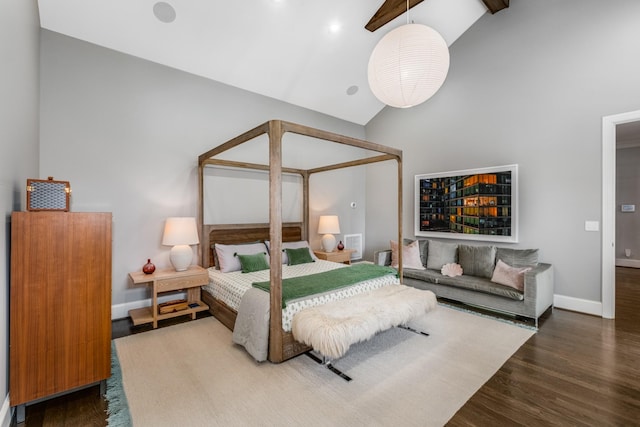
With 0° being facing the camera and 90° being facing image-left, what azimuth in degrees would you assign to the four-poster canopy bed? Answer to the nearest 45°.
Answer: approximately 315°

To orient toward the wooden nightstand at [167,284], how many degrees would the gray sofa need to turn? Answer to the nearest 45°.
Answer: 0° — it already faces it

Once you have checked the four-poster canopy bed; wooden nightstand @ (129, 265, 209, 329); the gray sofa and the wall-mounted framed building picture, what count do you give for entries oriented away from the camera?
0

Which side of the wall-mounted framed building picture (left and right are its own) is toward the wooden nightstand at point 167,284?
front

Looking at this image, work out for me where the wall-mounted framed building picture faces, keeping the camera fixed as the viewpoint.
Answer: facing the viewer and to the left of the viewer

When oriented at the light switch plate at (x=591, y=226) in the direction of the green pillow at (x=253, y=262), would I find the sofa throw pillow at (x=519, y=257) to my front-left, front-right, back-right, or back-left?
front-right

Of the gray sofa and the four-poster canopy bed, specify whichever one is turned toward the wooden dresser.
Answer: the gray sofa

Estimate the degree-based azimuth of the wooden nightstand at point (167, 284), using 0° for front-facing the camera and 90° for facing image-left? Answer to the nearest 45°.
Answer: approximately 315°

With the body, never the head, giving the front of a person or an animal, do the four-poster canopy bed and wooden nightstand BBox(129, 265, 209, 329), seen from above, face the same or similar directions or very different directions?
same or similar directions

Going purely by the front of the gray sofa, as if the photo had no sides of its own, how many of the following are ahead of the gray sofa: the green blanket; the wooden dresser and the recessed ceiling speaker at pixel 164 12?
3

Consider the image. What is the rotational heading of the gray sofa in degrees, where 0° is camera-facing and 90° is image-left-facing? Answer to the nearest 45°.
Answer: approximately 45°

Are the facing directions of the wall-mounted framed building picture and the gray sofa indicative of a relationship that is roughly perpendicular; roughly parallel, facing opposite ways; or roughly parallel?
roughly parallel

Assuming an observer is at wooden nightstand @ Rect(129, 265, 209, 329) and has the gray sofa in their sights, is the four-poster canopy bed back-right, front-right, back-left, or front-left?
front-right

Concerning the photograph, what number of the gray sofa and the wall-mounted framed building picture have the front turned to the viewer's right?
0

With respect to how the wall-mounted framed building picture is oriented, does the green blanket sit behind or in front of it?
in front

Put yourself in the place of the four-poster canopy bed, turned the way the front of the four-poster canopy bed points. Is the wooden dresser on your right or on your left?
on your right

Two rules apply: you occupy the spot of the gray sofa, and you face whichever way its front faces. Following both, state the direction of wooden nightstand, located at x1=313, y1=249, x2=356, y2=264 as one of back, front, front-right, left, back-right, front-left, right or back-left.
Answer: front-right
